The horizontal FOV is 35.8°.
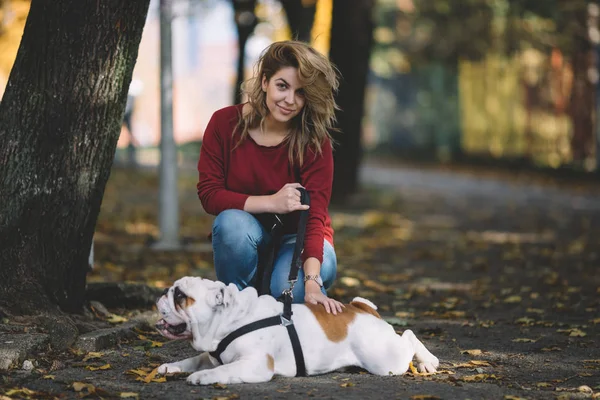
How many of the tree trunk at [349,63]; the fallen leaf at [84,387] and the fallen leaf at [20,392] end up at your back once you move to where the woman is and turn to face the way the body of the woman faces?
1

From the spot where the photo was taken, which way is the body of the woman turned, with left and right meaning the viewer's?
facing the viewer

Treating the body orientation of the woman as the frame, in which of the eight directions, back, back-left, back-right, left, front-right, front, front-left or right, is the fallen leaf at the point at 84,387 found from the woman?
front-right

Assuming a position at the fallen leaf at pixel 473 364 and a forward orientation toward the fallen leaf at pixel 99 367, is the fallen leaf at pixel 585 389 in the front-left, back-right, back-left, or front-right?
back-left

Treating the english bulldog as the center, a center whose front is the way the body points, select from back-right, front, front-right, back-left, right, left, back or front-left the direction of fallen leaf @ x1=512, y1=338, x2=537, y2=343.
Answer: back-right

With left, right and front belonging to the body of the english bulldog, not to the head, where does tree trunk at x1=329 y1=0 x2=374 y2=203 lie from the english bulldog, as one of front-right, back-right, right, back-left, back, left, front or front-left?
right

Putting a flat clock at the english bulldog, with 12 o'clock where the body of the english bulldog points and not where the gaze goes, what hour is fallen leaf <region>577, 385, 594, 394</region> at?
The fallen leaf is roughly at 6 o'clock from the english bulldog.

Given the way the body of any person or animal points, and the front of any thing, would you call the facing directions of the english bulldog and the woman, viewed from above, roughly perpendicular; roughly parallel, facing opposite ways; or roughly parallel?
roughly perpendicular

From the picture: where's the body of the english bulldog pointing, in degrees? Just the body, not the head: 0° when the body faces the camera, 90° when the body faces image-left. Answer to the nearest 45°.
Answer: approximately 90°

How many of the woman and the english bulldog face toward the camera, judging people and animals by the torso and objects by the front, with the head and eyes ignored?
1

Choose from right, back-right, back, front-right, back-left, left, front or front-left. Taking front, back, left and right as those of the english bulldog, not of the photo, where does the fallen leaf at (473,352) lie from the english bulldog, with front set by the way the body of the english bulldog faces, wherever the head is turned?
back-right

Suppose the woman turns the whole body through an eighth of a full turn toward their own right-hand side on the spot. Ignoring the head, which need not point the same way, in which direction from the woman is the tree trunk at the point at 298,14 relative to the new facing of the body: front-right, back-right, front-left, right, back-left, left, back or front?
back-right

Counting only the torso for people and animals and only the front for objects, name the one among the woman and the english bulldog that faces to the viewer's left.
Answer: the english bulldog

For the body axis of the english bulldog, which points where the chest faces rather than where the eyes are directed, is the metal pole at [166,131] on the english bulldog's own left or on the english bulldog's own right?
on the english bulldog's own right

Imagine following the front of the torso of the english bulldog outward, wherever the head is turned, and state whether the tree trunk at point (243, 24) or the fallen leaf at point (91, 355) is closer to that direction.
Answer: the fallen leaf
